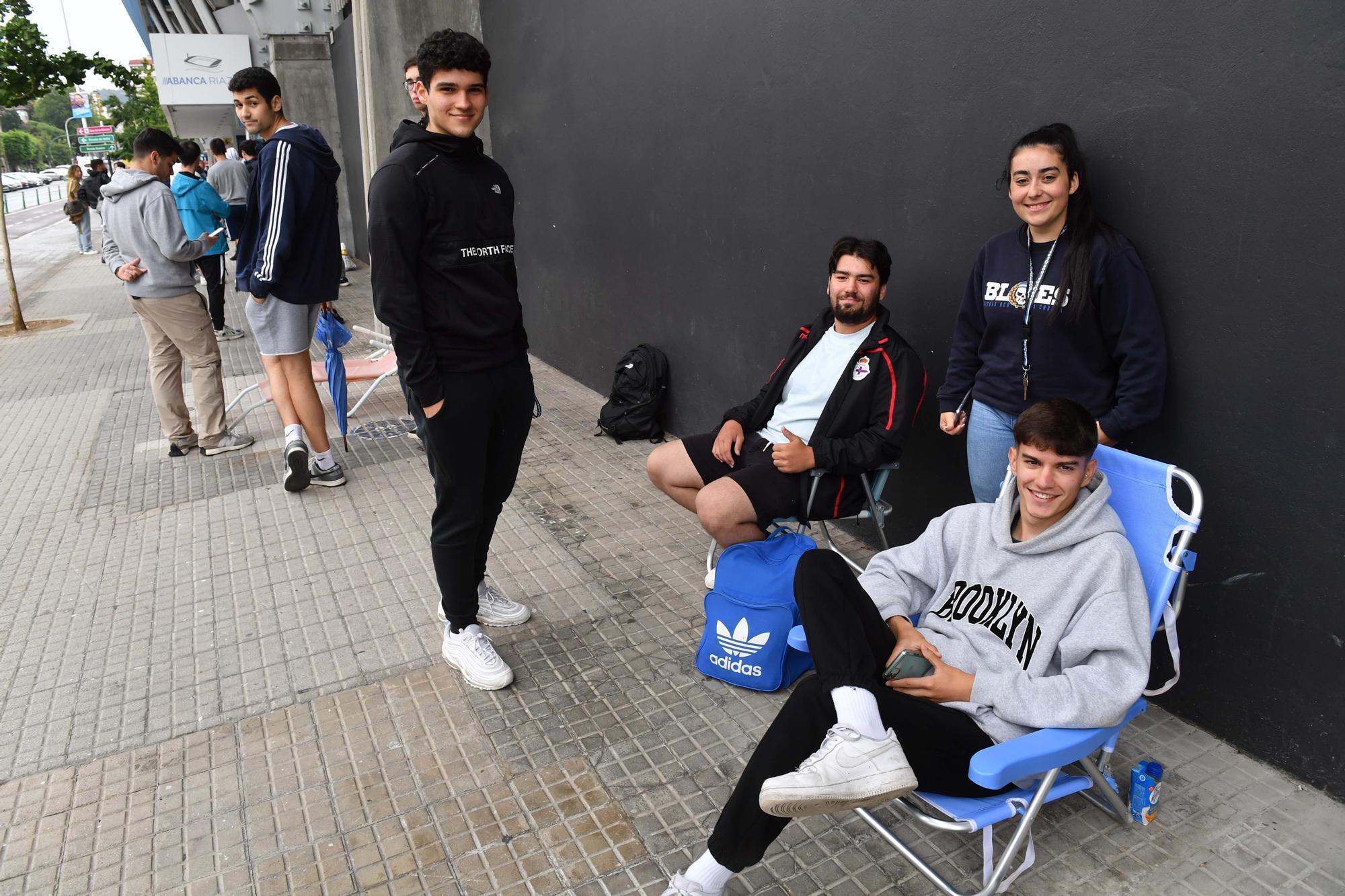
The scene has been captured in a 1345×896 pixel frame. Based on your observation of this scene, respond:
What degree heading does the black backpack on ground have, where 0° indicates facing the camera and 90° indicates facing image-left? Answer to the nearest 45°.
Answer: approximately 45°

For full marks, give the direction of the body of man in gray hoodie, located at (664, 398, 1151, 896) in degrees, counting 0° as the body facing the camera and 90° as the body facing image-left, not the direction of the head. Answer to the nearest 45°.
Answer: approximately 45°

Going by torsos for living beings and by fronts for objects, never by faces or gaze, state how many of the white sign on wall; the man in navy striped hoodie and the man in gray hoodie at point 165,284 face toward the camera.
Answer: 1

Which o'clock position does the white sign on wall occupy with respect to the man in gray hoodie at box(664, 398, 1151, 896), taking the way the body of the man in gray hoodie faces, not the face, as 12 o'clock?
The white sign on wall is roughly at 3 o'clock from the man in gray hoodie.

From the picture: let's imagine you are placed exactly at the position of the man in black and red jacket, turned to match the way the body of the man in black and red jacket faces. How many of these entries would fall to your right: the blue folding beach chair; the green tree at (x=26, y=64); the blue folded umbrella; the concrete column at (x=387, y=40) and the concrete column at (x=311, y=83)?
4

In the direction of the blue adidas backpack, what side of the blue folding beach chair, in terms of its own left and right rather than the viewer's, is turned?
right

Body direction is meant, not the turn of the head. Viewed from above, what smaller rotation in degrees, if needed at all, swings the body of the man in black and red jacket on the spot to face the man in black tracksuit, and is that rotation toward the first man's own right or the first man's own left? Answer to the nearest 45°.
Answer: approximately 45° to the first man's own right

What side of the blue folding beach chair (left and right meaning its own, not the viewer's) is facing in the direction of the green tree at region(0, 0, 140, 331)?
right
